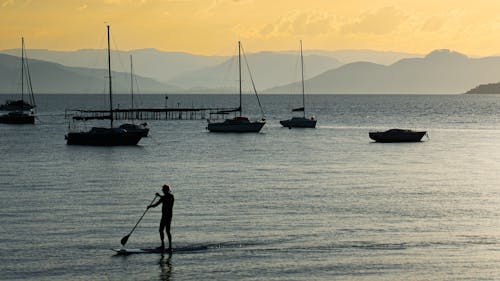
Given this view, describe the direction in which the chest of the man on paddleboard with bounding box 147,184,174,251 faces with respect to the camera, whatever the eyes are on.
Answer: to the viewer's left
